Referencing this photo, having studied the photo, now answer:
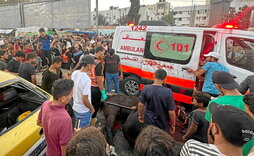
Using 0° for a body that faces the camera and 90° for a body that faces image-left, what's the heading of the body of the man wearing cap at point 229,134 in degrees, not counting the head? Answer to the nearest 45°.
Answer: approximately 135°

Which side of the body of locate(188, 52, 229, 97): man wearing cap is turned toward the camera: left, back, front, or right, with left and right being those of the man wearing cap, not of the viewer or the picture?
left

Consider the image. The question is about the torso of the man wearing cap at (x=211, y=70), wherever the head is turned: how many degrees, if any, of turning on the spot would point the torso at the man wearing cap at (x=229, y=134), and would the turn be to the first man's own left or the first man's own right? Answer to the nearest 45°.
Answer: approximately 90° to the first man's own left

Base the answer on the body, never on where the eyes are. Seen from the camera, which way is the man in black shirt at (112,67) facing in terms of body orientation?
toward the camera

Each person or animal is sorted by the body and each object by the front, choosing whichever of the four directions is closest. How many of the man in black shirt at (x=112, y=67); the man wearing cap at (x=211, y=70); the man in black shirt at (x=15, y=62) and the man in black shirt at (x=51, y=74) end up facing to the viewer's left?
1

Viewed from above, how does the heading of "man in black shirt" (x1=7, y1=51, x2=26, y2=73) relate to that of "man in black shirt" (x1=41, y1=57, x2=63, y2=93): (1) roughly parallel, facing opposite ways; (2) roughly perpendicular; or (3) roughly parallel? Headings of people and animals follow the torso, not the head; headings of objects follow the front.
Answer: roughly parallel
